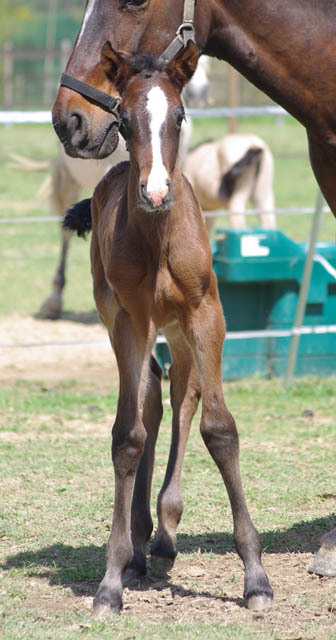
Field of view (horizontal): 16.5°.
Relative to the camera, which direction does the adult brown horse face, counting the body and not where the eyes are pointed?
to the viewer's left

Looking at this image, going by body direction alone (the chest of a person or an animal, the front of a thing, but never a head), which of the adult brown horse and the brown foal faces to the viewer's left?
the adult brown horse

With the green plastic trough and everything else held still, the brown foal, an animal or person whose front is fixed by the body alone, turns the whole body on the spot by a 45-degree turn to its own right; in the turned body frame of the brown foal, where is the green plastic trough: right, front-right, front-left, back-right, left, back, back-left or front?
back-right

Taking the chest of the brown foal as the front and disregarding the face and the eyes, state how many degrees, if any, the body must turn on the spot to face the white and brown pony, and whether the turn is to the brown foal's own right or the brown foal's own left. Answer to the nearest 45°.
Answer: approximately 180°

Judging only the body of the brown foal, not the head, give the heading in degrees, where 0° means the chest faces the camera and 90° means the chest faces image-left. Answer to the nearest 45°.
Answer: approximately 0°

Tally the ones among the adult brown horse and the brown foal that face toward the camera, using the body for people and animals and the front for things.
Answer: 1
